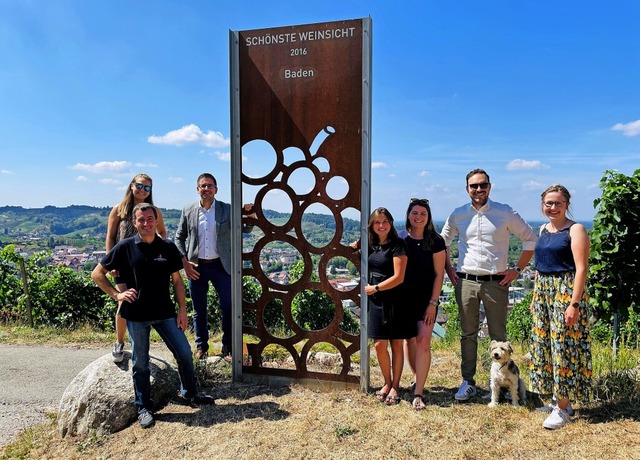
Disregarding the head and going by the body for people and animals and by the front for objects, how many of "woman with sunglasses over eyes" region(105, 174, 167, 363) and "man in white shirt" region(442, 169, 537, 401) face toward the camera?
2

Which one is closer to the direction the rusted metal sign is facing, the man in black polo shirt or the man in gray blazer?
the man in black polo shirt

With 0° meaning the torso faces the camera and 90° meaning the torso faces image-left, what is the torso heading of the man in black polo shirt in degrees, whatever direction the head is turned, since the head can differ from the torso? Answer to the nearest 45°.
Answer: approximately 0°
